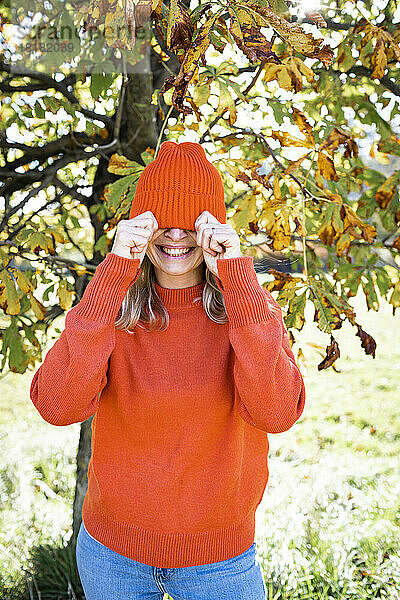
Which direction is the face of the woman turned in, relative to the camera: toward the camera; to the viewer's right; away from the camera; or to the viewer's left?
toward the camera

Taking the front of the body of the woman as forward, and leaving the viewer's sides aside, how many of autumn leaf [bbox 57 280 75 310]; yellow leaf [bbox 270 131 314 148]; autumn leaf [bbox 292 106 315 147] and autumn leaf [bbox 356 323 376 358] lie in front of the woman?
0

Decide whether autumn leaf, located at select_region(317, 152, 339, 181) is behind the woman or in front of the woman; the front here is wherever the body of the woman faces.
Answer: behind

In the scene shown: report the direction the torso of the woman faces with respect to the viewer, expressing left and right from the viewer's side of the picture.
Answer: facing the viewer

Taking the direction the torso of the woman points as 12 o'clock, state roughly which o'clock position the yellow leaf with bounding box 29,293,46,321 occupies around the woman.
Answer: The yellow leaf is roughly at 5 o'clock from the woman.

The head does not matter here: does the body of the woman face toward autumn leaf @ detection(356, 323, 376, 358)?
no
